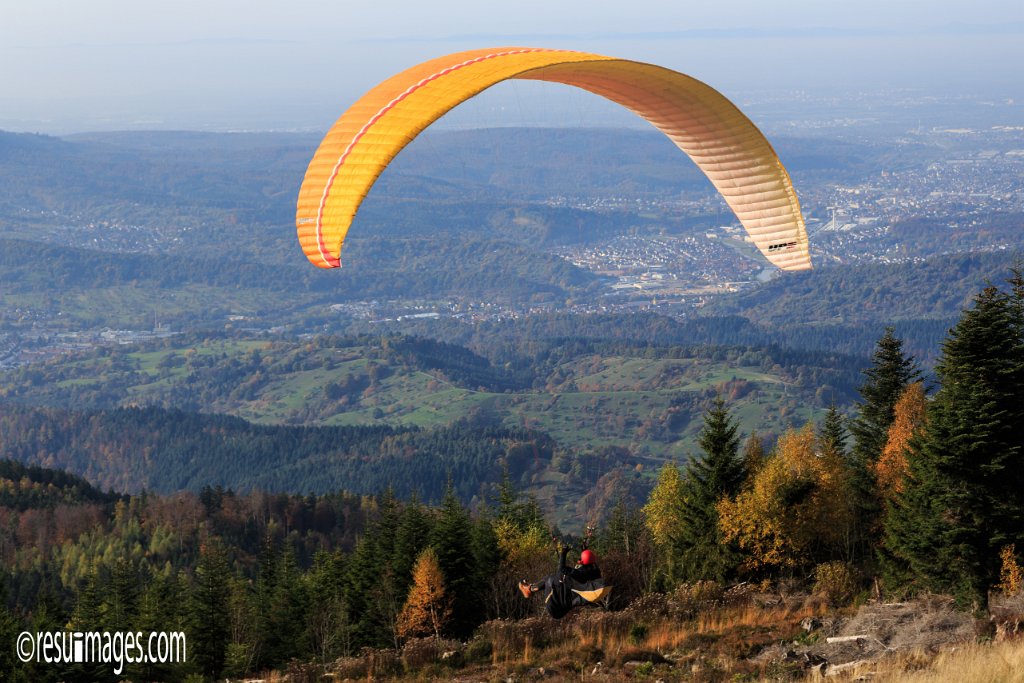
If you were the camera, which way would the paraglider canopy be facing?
facing away from the viewer and to the left of the viewer

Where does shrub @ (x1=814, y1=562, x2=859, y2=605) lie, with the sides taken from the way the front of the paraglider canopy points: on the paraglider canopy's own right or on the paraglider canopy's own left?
on the paraglider canopy's own right

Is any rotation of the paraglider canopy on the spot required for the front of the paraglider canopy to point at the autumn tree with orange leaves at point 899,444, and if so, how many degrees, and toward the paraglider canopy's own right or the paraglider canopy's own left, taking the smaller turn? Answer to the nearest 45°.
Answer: approximately 90° to the paraglider canopy's own right

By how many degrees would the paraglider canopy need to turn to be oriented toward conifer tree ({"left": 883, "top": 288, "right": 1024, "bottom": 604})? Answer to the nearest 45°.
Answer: approximately 90° to its right

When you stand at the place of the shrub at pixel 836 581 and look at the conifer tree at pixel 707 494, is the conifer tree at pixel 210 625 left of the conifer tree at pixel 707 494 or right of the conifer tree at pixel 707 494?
left

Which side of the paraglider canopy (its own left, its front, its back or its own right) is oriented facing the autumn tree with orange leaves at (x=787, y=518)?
right
